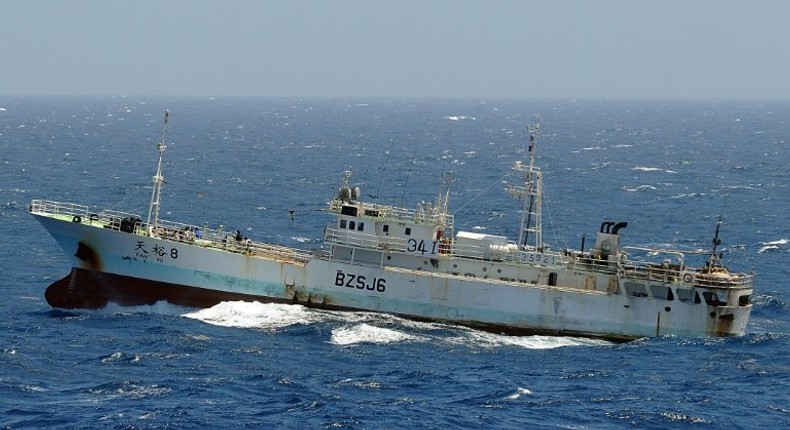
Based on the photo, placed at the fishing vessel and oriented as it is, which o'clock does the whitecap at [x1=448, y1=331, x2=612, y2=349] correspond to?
The whitecap is roughly at 7 o'clock from the fishing vessel.

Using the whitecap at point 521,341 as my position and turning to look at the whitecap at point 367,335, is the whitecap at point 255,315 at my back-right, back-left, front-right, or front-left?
front-right

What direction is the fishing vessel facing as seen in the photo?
to the viewer's left

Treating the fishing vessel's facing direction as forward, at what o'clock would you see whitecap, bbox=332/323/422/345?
The whitecap is roughly at 10 o'clock from the fishing vessel.
